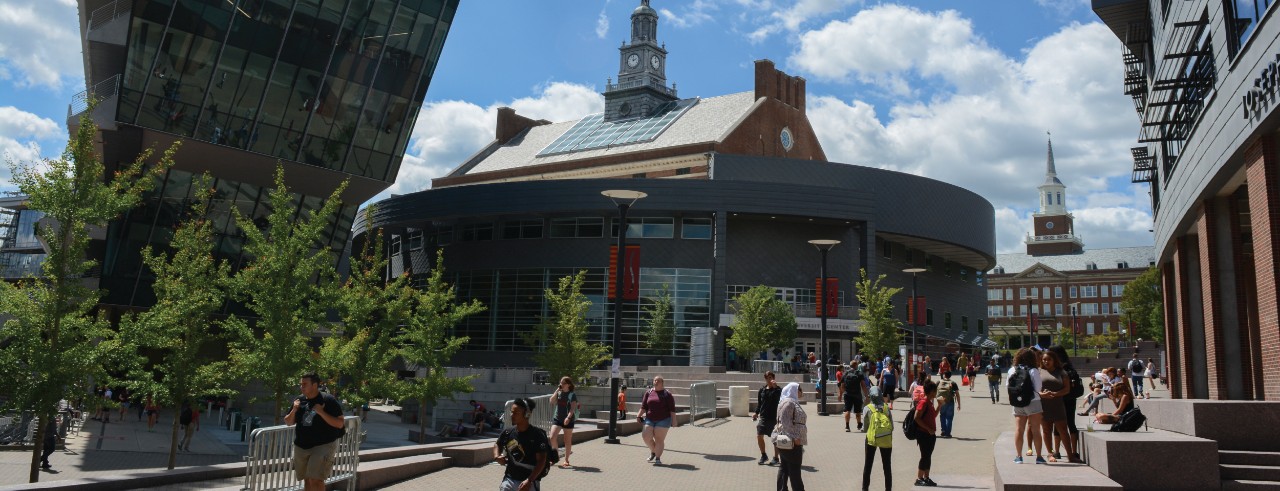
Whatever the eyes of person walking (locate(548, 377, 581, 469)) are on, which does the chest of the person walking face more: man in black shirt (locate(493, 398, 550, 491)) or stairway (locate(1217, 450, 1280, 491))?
the man in black shirt

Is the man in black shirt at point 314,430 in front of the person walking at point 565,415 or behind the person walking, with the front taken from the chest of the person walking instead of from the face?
in front

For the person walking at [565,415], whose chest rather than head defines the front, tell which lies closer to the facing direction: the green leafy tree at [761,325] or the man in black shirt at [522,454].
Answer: the man in black shirt

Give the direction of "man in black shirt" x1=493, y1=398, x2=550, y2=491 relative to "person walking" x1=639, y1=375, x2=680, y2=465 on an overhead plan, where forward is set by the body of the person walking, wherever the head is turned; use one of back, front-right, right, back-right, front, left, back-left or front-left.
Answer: front

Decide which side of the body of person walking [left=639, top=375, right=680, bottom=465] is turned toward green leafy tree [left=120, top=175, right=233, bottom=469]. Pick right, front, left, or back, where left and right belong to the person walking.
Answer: right

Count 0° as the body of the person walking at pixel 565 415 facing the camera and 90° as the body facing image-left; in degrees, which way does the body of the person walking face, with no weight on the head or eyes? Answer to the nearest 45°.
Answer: approximately 45°

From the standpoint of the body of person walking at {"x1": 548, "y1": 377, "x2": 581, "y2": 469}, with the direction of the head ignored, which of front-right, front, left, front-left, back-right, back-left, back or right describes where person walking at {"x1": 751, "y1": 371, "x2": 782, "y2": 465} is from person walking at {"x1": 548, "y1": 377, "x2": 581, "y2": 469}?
back-left

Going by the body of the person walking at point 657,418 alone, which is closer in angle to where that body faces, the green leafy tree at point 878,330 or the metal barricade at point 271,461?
the metal barricade

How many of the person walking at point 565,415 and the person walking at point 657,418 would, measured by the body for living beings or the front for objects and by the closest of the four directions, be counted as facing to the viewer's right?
0

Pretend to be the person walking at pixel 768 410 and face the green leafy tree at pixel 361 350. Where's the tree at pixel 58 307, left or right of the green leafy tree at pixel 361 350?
left

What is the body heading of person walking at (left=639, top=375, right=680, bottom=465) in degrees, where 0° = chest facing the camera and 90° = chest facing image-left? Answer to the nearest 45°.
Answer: approximately 0°

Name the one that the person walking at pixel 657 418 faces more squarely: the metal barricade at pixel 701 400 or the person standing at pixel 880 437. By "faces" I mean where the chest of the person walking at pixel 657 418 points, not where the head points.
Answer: the person standing

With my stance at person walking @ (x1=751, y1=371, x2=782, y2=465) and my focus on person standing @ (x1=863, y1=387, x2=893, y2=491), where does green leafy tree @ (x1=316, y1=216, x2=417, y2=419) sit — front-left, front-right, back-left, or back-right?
back-right

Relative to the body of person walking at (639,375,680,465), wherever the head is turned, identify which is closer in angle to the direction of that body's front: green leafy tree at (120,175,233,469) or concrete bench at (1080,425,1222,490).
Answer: the concrete bench
